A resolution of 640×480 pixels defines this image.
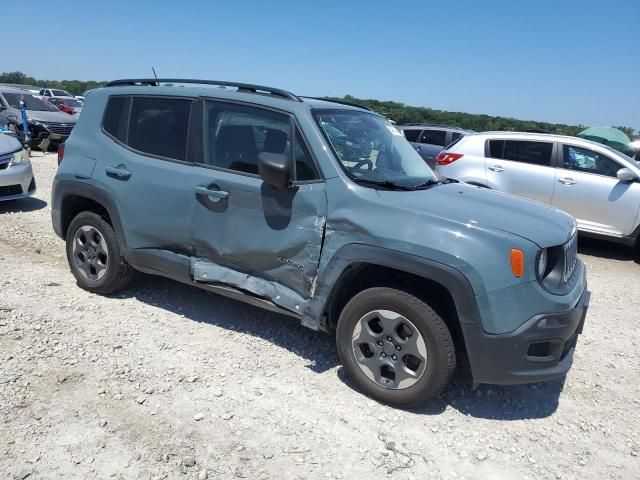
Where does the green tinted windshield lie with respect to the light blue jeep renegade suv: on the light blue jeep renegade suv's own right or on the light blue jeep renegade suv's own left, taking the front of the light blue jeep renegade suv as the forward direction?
on the light blue jeep renegade suv's own left

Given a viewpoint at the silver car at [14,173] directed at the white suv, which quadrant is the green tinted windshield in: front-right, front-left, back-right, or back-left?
front-left

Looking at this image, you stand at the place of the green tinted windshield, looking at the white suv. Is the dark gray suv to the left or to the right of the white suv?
right

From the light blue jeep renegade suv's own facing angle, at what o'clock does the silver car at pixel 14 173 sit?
The silver car is roughly at 6 o'clock from the light blue jeep renegade suv.

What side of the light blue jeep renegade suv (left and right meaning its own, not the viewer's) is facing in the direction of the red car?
back

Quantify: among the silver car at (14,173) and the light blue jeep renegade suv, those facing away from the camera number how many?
0
